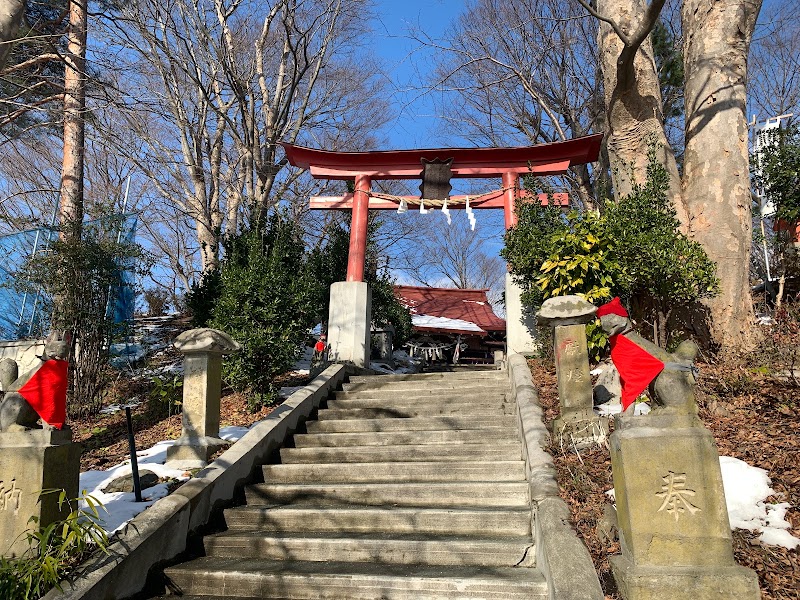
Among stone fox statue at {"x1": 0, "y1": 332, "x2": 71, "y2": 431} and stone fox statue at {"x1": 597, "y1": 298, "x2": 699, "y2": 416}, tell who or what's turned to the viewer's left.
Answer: stone fox statue at {"x1": 597, "y1": 298, "x2": 699, "y2": 416}

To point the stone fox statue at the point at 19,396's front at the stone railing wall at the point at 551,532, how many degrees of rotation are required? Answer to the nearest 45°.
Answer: approximately 45° to its right

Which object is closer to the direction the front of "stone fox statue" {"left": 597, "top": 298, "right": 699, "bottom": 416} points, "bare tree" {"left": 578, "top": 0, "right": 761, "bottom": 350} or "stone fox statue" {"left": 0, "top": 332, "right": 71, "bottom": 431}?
the stone fox statue

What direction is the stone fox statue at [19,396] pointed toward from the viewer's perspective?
to the viewer's right

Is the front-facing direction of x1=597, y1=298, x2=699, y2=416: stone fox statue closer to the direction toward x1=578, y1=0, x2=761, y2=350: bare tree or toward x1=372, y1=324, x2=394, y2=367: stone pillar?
the stone pillar

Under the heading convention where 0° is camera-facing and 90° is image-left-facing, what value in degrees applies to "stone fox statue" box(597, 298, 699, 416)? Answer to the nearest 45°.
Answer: approximately 90°

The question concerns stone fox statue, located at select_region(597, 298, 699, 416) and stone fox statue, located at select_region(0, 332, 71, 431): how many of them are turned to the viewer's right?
1

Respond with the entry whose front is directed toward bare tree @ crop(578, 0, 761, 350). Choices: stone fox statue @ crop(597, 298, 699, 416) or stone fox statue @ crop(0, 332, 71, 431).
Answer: stone fox statue @ crop(0, 332, 71, 431)
